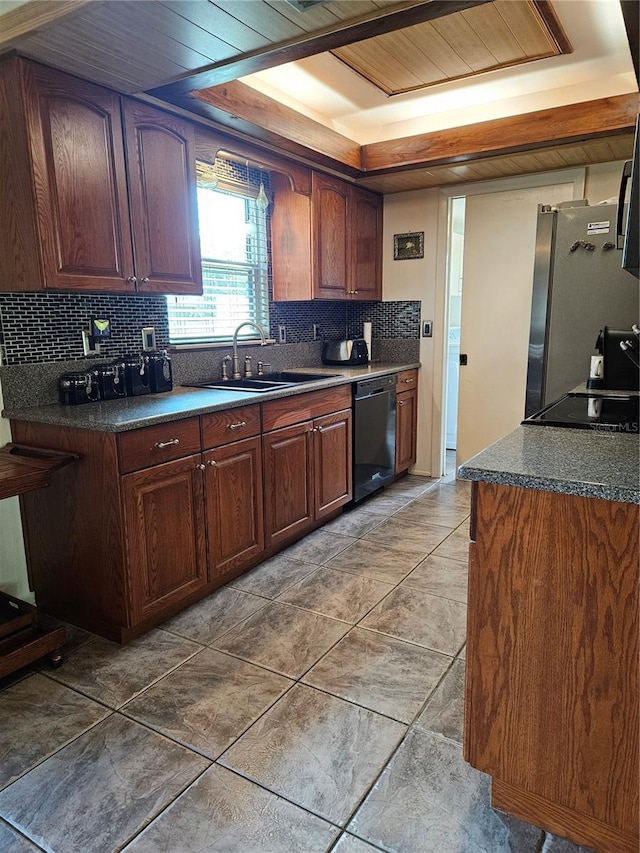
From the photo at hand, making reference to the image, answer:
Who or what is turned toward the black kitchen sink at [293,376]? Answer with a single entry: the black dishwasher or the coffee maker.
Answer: the coffee maker

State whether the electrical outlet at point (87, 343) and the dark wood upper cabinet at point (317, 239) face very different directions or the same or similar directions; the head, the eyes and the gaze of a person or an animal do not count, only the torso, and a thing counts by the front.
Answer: same or similar directions

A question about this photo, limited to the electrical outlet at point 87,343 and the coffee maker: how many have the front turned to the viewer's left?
1

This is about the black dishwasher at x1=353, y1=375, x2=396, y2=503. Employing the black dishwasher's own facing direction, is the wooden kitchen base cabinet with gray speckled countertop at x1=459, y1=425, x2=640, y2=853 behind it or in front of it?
in front

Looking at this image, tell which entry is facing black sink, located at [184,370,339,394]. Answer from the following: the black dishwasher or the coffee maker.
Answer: the coffee maker

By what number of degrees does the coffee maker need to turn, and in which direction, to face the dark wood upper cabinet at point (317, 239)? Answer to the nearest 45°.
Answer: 0° — it already faces it

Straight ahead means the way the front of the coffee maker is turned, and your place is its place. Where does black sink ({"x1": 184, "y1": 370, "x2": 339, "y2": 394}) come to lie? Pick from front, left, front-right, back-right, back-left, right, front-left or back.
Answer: front

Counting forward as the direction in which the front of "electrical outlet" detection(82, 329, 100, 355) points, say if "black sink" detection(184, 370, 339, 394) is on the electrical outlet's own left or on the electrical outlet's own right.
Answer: on the electrical outlet's own left

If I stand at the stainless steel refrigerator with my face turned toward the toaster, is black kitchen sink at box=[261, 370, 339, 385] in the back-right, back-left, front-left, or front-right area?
front-left

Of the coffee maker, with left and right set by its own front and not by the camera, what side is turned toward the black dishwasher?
front

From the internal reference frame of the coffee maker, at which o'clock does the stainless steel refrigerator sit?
The stainless steel refrigerator is roughly at 2 o'clock from the coffee maker.

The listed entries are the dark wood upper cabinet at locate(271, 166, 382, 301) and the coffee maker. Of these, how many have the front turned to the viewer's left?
1

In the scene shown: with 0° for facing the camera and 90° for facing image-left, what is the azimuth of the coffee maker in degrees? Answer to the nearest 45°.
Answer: approximately 90°

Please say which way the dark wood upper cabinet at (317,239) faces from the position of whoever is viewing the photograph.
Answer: facing the viewer and to the right of the viewer
